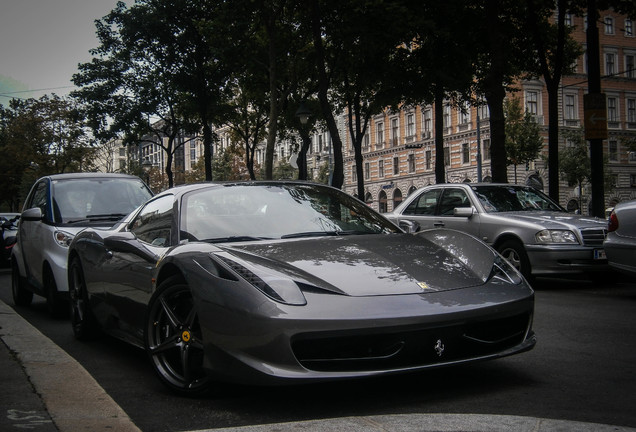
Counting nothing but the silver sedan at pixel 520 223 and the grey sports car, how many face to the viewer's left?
0

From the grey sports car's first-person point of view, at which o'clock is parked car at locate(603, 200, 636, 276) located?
The parked car is roughly at 9 o'clock from the grey sports car.

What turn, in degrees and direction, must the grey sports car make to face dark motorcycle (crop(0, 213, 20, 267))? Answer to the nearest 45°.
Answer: approximately 180°

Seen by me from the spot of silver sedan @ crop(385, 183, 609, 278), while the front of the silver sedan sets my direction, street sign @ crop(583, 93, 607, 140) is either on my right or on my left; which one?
on my left

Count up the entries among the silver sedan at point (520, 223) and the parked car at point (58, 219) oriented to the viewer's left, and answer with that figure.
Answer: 0

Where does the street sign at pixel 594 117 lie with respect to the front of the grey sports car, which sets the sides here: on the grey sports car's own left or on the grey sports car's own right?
on the grey sports car's own left

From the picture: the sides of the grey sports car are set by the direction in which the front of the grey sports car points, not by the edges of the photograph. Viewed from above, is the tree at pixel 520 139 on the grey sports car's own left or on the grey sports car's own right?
on the grey sports car's own left

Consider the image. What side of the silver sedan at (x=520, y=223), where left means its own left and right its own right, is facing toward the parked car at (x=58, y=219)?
right

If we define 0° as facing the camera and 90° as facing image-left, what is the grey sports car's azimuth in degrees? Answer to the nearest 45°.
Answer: approximately 315°

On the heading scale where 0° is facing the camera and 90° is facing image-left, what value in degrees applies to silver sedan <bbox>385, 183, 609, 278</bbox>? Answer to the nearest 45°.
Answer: approximately 315°
